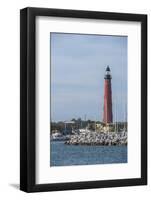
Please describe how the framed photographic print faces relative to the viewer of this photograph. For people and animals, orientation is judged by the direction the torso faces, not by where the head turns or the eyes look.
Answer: facing the viewer and to the right of the viewer
